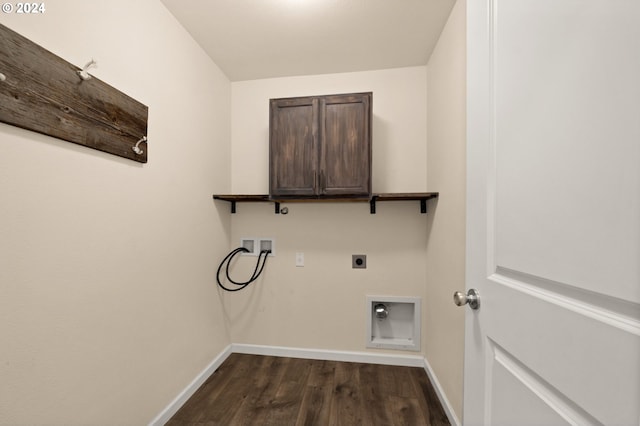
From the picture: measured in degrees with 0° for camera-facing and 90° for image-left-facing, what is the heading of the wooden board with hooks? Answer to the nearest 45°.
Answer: approximately 315°

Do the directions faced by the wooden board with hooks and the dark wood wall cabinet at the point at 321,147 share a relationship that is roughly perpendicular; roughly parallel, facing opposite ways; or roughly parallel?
roughly perpendicular

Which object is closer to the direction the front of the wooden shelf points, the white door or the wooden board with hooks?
the white door

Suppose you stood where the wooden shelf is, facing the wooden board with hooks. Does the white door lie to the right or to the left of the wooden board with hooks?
left

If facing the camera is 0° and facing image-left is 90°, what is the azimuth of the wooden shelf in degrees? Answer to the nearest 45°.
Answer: approximately 0°

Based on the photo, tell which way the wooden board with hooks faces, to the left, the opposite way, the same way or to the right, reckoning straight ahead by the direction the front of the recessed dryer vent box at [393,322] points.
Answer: to the left

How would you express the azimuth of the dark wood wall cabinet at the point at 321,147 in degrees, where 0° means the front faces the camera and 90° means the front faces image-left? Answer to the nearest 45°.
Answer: approximately 0°

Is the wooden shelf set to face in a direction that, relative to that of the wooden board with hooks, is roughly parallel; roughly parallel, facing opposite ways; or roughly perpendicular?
roughly perpendicular

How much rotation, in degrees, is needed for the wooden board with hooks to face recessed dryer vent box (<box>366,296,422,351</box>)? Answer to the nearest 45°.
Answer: approximately 45° to its left
